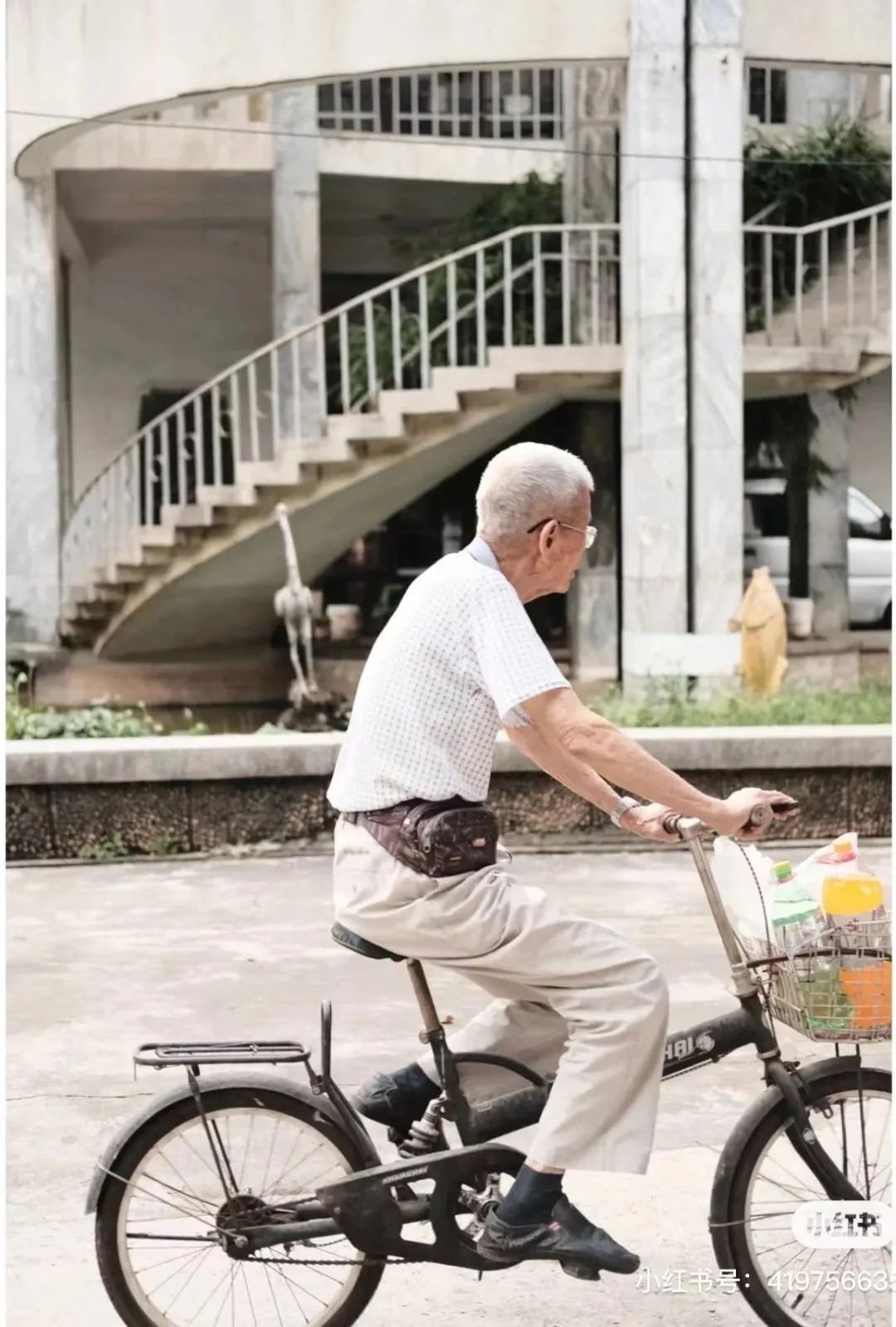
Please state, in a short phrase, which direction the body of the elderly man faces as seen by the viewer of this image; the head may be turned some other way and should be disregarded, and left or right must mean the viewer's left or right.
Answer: facing to the right of the viewer

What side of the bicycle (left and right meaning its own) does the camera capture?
right

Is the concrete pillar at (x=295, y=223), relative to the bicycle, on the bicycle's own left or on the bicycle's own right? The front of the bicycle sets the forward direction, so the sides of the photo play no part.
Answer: on the bicycle's own left

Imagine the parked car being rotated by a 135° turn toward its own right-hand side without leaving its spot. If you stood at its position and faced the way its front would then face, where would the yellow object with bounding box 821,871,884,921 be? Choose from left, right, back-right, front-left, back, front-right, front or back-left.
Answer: front-left

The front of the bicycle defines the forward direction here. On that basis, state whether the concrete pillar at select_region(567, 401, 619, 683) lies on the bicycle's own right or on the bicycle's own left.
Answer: on the bicycle's own left

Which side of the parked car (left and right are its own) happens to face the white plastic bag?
right

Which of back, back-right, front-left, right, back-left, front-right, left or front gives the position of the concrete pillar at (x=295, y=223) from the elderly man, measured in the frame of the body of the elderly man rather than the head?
left

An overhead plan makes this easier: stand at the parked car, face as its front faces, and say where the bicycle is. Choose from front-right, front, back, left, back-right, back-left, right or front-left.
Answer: right
